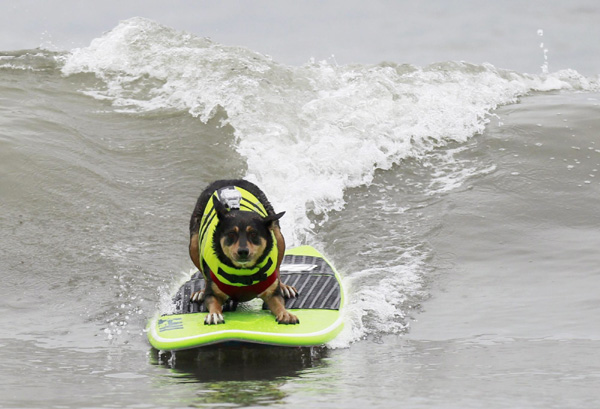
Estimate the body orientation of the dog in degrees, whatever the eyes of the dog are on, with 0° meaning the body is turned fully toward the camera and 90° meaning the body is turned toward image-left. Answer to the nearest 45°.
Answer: approximately 0°
